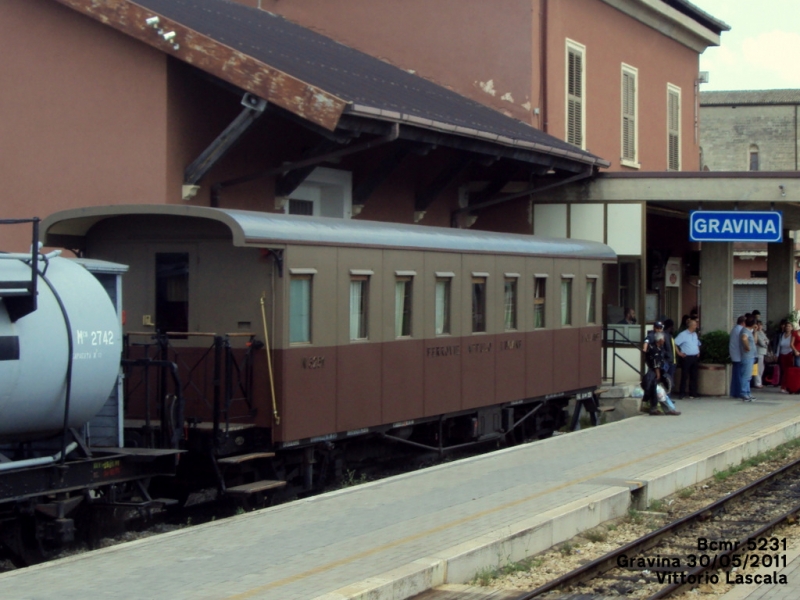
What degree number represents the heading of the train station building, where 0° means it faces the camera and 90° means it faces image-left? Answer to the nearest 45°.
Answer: approximately 315°

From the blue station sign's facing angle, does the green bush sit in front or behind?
behind

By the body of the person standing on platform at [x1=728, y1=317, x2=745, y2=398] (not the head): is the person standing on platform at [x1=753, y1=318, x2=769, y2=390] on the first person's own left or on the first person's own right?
on the first person's own left

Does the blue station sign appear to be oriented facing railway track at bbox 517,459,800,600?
yes

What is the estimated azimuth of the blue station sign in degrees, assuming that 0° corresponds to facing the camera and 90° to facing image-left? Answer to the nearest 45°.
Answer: approximately 0°

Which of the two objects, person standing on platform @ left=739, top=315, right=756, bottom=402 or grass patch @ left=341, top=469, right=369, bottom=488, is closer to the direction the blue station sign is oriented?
the grass patch

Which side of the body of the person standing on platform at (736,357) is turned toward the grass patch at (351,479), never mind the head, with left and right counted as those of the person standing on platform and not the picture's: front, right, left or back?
right

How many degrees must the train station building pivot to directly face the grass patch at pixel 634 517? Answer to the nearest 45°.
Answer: approximately 45° to its right

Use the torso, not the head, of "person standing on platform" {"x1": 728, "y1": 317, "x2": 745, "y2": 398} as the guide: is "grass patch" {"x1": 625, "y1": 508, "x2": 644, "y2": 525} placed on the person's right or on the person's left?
on the person's right
